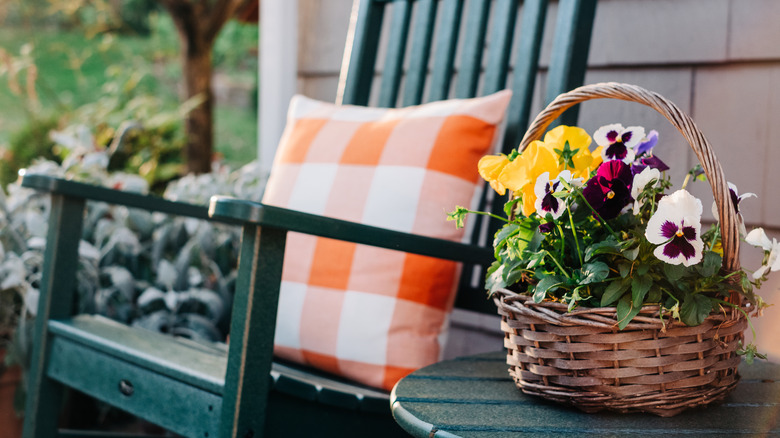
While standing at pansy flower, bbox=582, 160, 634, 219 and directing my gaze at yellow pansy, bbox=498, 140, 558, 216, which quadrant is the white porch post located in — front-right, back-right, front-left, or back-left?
front-right

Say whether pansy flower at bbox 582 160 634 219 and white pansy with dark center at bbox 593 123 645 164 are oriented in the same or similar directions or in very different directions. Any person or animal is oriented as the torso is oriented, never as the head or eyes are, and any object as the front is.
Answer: same or similar directions

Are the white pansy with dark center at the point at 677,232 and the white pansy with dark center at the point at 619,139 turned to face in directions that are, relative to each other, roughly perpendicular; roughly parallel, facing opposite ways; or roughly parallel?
roughly parallel

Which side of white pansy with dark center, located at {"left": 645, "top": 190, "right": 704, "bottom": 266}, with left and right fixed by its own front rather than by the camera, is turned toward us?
front

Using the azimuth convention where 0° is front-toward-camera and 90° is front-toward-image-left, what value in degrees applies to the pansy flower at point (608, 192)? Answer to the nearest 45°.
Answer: approximately 0°

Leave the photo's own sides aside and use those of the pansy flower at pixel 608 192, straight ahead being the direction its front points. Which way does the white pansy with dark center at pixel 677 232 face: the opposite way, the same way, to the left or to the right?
the same way

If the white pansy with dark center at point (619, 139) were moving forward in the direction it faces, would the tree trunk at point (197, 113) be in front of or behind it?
behind

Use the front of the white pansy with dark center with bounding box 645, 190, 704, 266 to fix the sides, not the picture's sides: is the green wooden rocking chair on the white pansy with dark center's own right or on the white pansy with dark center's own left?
on the white pansy with dark center's own right

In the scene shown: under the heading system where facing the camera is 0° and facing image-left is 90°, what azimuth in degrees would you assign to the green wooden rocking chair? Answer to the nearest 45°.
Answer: approximately 45°

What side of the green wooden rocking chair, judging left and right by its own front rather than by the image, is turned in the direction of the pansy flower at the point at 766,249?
left

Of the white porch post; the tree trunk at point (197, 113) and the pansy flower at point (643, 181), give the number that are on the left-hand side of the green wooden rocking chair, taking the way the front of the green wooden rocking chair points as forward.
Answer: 1

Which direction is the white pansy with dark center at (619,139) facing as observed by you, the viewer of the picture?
facing the viewer
